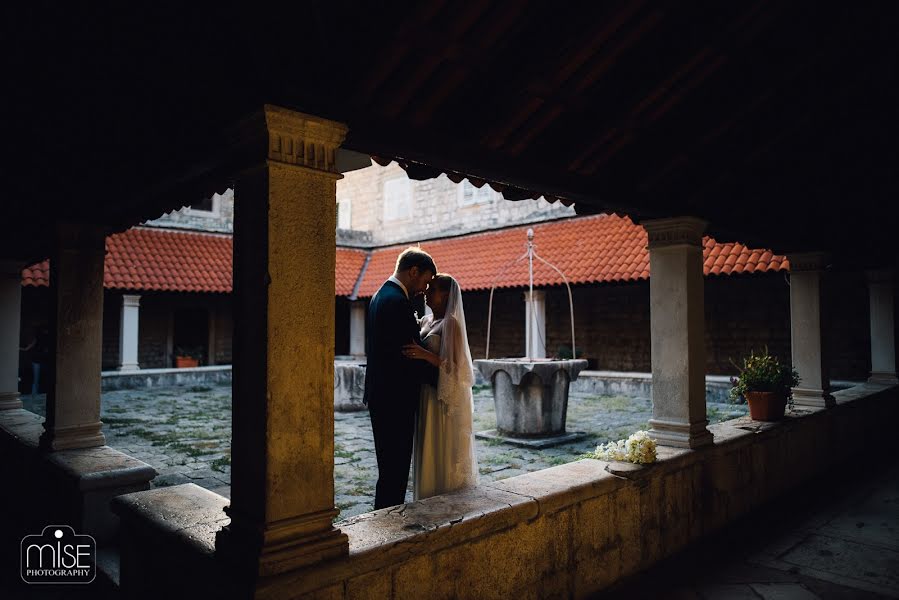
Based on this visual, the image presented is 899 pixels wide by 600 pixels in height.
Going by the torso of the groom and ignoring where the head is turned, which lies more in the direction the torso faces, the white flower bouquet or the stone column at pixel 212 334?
the white flower bouquet

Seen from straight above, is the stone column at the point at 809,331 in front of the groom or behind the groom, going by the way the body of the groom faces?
in front

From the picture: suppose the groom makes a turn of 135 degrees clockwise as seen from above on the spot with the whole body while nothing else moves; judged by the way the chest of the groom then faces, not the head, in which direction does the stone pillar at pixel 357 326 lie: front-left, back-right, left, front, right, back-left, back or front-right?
back-right

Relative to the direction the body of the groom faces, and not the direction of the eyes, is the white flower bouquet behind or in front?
in front

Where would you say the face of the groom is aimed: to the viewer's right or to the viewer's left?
to the viewer's right

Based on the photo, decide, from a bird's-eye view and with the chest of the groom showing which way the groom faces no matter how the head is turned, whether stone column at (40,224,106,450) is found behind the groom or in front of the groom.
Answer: behind

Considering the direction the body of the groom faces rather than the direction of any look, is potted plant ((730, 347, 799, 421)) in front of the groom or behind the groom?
in front

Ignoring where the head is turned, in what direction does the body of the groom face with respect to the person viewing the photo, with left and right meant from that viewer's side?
facing to the right of the viewer

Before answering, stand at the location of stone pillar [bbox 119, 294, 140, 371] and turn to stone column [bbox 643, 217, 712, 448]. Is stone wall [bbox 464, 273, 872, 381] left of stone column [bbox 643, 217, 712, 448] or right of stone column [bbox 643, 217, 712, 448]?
left

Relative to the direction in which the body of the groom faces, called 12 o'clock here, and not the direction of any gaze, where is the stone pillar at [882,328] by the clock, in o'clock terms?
The stone pillar is roughly at 11 o'clock from the groom.
